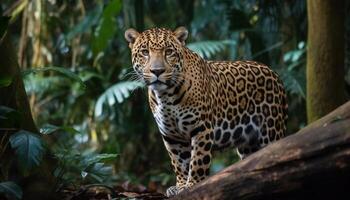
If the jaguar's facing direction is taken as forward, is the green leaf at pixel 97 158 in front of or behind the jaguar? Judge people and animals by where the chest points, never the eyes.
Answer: in front

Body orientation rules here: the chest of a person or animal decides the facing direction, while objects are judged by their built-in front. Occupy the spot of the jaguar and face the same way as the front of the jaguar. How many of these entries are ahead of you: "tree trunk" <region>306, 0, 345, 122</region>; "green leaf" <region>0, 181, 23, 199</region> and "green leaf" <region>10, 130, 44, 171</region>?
2

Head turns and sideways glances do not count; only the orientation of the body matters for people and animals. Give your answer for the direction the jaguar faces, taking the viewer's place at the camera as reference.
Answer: facing the viewer and to the left of the viewer

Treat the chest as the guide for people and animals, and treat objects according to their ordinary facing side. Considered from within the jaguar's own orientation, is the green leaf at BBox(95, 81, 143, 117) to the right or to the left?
on its right

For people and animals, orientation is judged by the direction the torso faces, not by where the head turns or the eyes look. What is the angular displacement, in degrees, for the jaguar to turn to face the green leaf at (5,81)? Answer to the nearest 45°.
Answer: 0° — it already faces it

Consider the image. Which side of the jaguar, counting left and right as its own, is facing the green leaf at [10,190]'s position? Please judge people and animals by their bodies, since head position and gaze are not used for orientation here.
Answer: front
